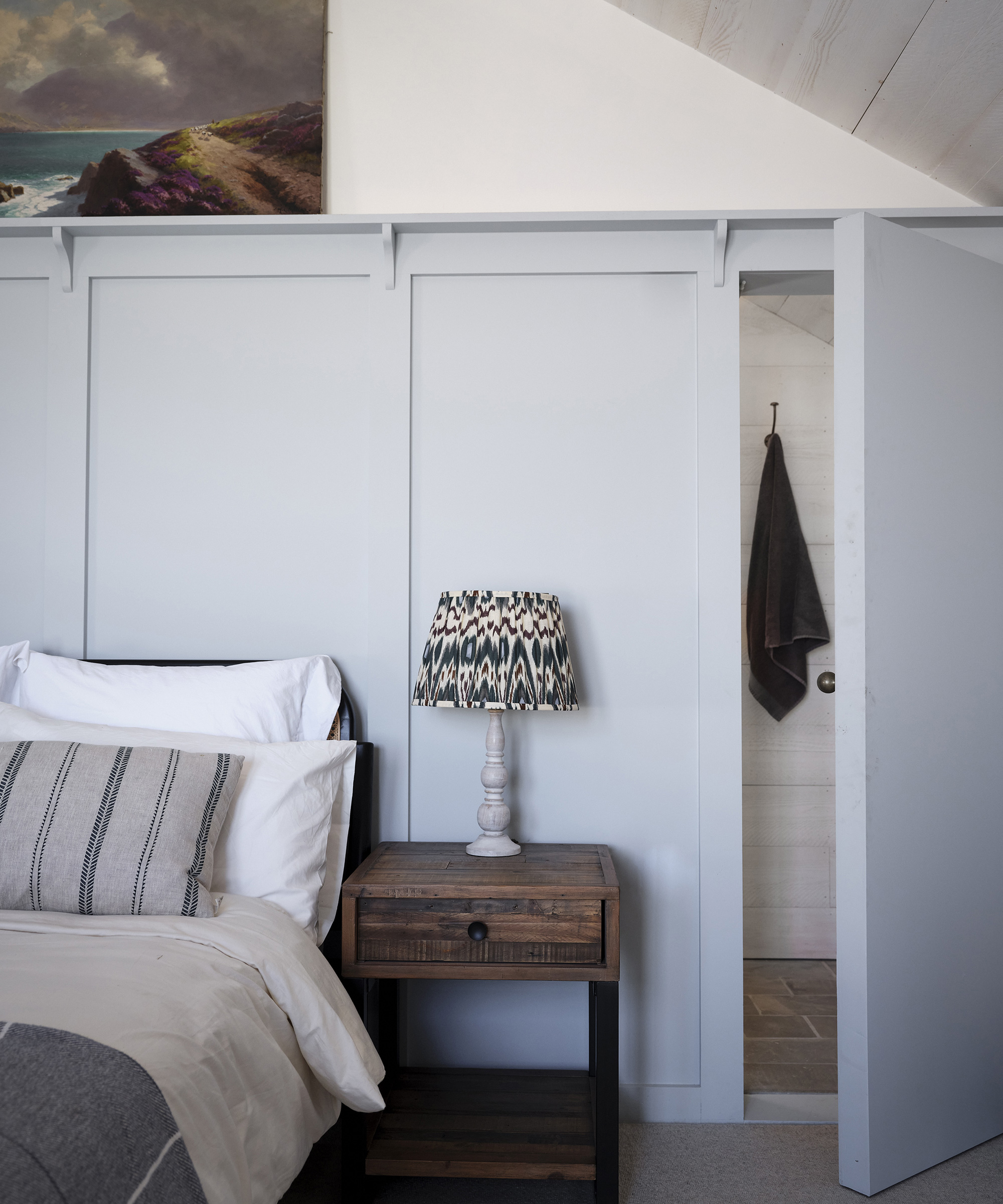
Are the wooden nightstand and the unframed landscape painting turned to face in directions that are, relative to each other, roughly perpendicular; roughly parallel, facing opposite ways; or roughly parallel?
roughly parallel

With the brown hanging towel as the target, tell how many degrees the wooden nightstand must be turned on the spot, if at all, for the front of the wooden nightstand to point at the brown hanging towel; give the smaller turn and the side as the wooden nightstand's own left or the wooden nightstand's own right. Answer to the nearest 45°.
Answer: approximately 135° to the wooden nightstand's own left

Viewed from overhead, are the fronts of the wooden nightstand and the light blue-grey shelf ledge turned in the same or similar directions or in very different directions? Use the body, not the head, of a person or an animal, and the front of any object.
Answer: same or similar directions

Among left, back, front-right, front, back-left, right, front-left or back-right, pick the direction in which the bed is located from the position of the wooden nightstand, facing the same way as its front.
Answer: front-right

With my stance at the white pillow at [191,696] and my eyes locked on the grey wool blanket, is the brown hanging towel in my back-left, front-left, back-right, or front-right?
back-left

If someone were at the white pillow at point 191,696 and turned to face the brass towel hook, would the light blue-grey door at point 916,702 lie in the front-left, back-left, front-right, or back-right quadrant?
front-right

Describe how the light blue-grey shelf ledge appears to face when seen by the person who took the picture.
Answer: facing the viewer

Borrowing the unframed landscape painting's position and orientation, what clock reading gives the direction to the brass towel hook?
The brass towel hook is roughly at 9 o'clock from the unframed landscape painting.

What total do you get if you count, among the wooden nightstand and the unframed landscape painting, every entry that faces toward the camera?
2

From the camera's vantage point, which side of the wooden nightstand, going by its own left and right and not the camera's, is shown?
front
